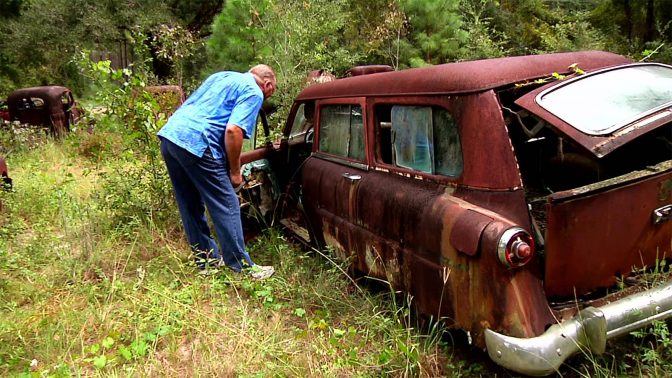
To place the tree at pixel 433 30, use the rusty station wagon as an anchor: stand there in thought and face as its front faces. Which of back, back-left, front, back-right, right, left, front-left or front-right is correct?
front-right

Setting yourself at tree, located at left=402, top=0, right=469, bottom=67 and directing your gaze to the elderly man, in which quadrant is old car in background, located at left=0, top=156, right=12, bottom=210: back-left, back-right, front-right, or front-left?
front-right

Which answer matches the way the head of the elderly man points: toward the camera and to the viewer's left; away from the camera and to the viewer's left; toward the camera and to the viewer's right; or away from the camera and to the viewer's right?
away from the camera and to the viewer's right

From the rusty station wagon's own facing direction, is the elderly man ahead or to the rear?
ahead

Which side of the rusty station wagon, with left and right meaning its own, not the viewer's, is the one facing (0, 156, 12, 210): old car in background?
front

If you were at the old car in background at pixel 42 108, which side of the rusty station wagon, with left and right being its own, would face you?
front

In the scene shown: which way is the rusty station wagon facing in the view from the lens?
facing away from the viewer and to the left of the viewer
